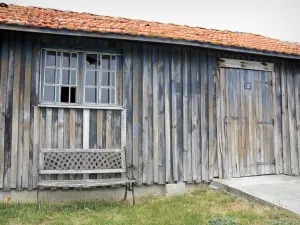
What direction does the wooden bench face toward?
toward the camera
